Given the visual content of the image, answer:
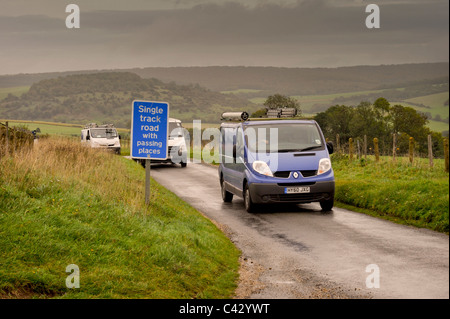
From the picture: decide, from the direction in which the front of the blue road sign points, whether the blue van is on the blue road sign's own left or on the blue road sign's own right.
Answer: on the blue road sign's own left

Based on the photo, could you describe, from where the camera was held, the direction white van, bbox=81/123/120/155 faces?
facing the viewer and to the right of the viewer

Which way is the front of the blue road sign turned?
toward the camera

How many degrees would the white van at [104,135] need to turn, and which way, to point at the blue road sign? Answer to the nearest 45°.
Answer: approximately 45° to its right

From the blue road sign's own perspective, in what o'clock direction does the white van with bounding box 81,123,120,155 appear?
The white van is roughly at 6 o'clock from the blue road sign.

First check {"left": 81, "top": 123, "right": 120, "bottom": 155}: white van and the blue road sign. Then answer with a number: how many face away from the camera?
0

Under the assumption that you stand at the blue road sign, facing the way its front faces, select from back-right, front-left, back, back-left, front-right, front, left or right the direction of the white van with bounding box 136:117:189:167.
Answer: back
